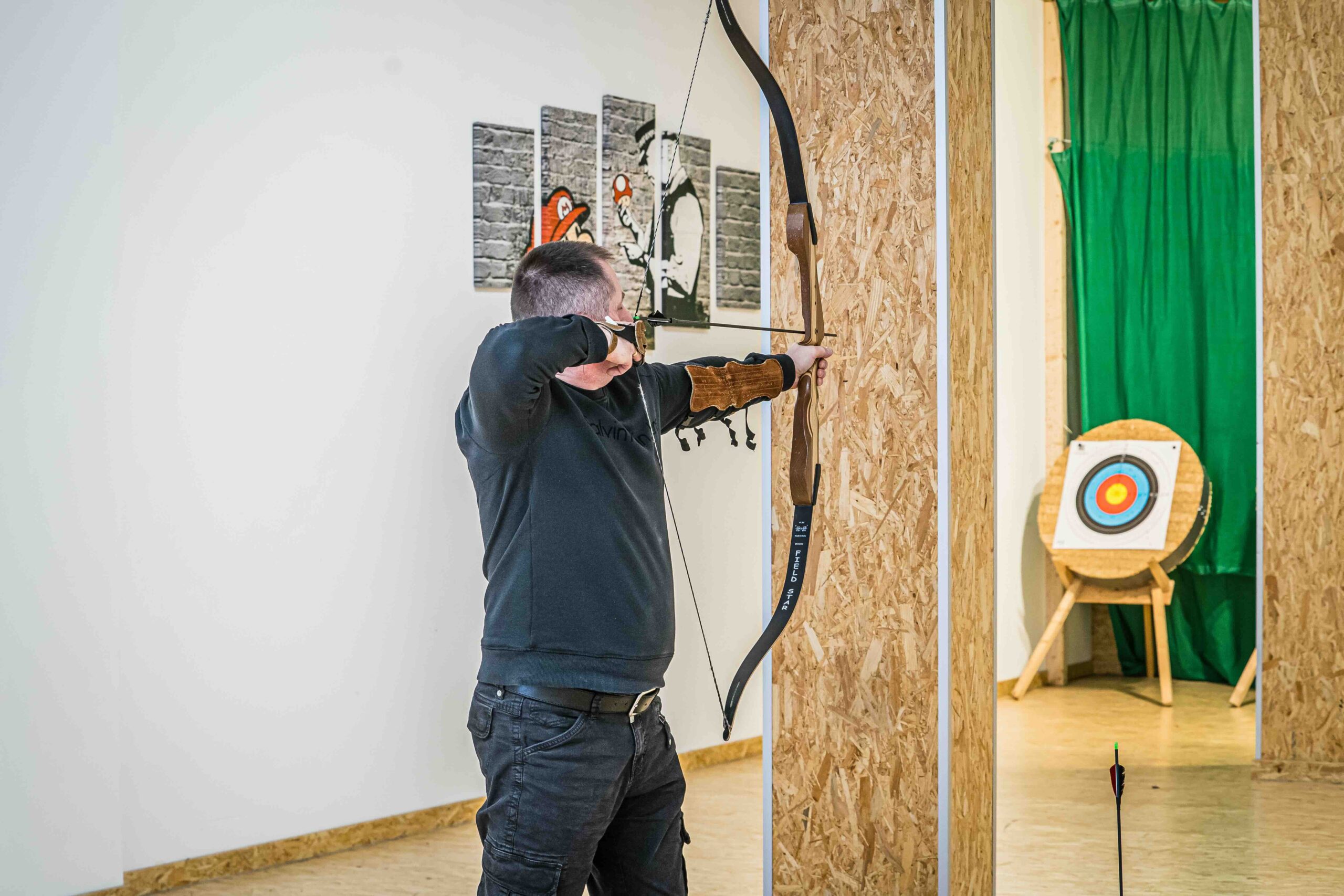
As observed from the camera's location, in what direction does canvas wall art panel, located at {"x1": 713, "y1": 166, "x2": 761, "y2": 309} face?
facing the viewer and to the right of the viewer

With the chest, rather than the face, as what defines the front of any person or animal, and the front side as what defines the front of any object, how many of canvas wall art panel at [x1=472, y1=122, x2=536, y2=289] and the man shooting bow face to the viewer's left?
0

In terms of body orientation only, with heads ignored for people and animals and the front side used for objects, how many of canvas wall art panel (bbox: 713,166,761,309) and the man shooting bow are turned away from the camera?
0

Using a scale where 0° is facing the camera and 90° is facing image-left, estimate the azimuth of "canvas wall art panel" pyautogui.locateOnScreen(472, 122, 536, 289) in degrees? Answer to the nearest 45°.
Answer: approximately 315°

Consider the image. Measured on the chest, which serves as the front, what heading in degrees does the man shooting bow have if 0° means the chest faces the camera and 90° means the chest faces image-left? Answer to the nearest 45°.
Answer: approximately 315°

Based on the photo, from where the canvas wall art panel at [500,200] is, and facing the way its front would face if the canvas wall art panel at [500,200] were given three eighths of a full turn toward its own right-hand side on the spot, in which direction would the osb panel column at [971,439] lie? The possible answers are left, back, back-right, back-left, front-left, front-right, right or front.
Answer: back-left

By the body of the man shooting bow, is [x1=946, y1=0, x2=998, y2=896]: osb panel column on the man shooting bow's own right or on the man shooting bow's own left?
on the man shooting bow's own left

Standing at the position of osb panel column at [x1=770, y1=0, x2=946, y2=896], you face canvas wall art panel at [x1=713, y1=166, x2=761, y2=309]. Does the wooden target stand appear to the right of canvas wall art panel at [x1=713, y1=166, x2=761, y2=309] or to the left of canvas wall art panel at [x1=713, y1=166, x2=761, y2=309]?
right

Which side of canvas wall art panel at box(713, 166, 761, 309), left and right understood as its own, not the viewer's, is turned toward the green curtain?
left

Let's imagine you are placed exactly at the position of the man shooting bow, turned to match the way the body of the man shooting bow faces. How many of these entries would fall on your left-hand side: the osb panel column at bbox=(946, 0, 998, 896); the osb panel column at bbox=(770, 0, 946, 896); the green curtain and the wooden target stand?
4
